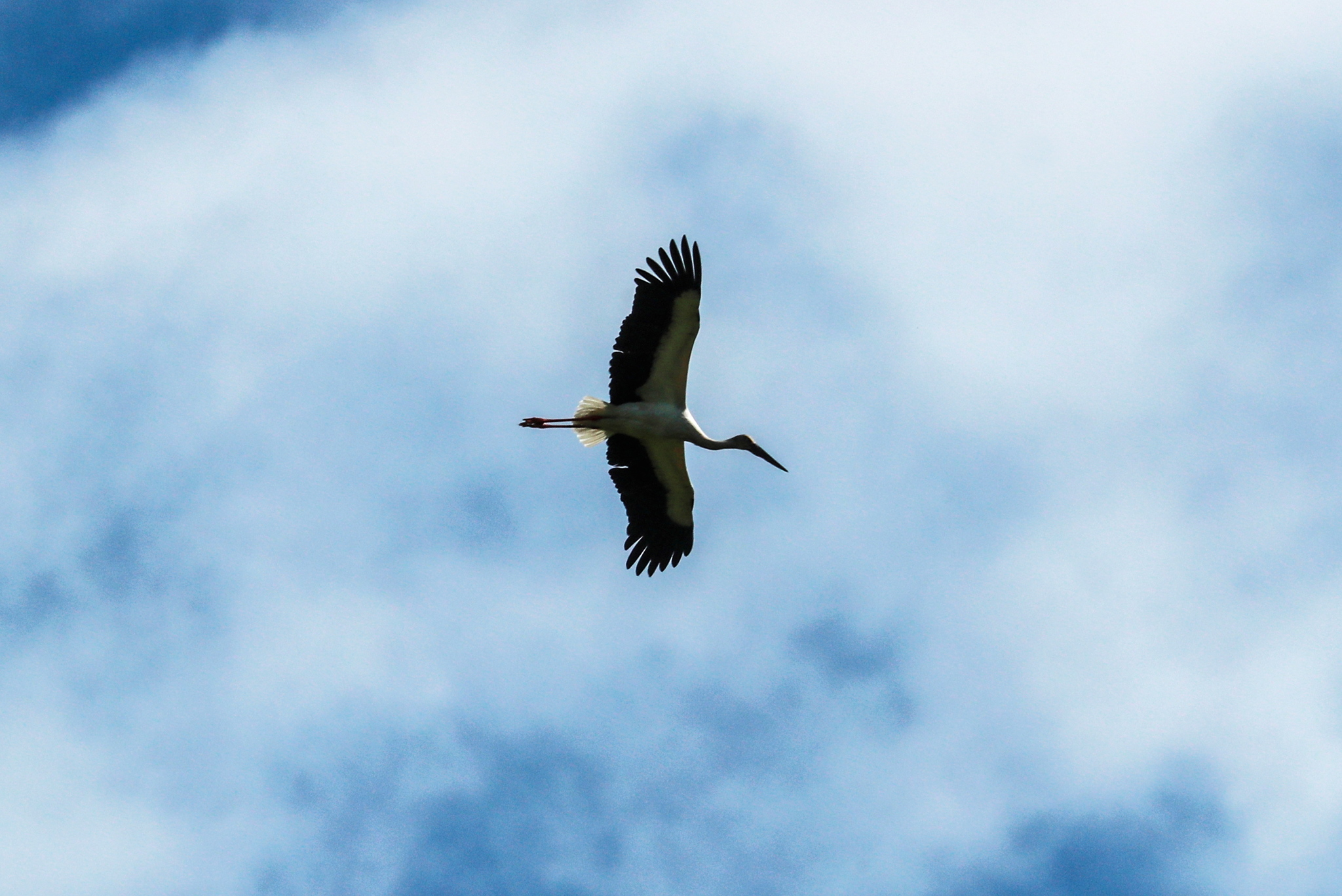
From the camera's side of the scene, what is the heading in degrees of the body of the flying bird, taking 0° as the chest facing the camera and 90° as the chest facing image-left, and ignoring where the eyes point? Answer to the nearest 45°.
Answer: approximately 270°
